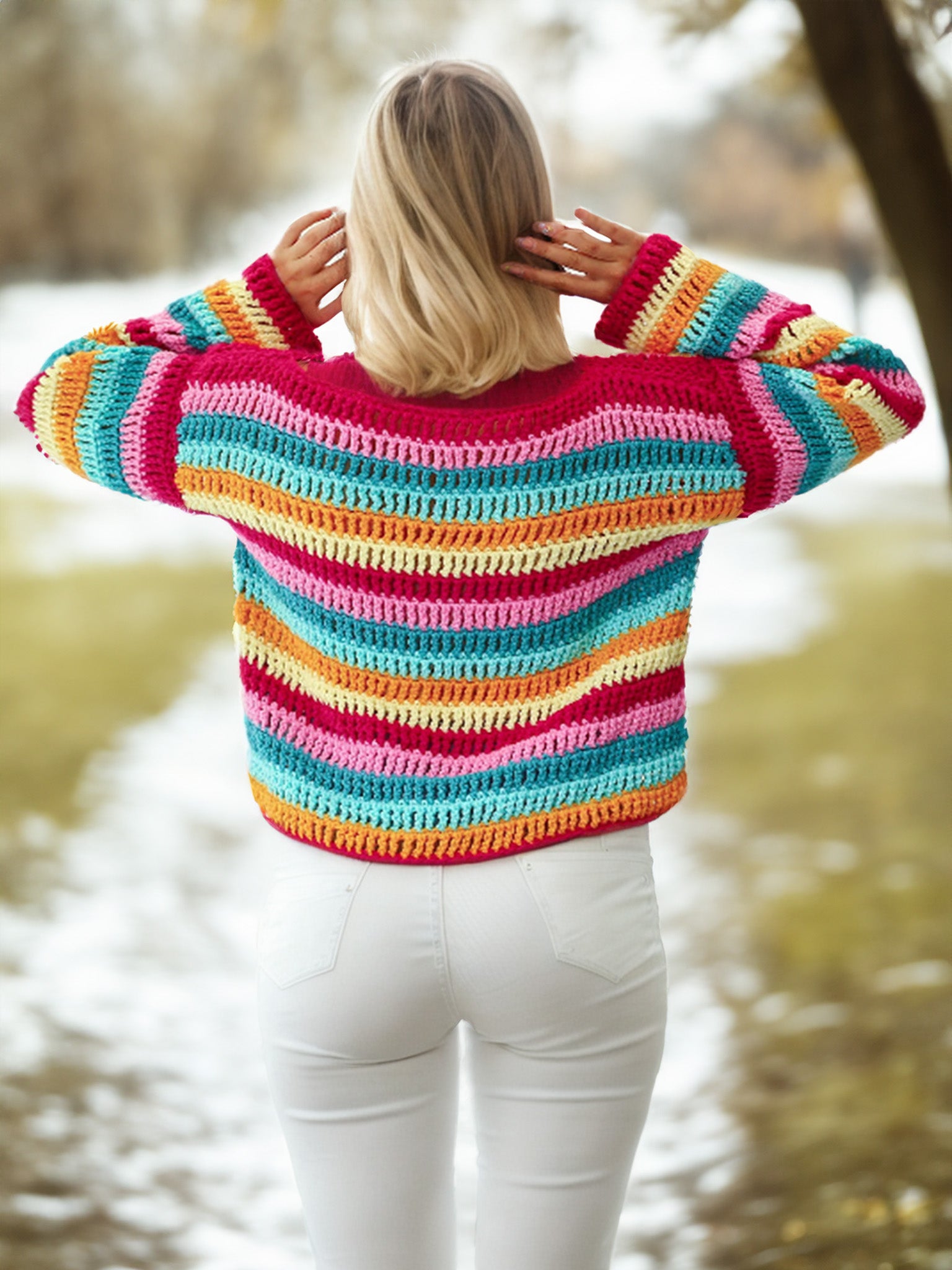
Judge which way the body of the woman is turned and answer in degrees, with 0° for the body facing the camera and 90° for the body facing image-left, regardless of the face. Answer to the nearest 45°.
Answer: approximately 180°

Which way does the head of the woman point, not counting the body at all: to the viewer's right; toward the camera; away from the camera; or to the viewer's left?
away from the camera
